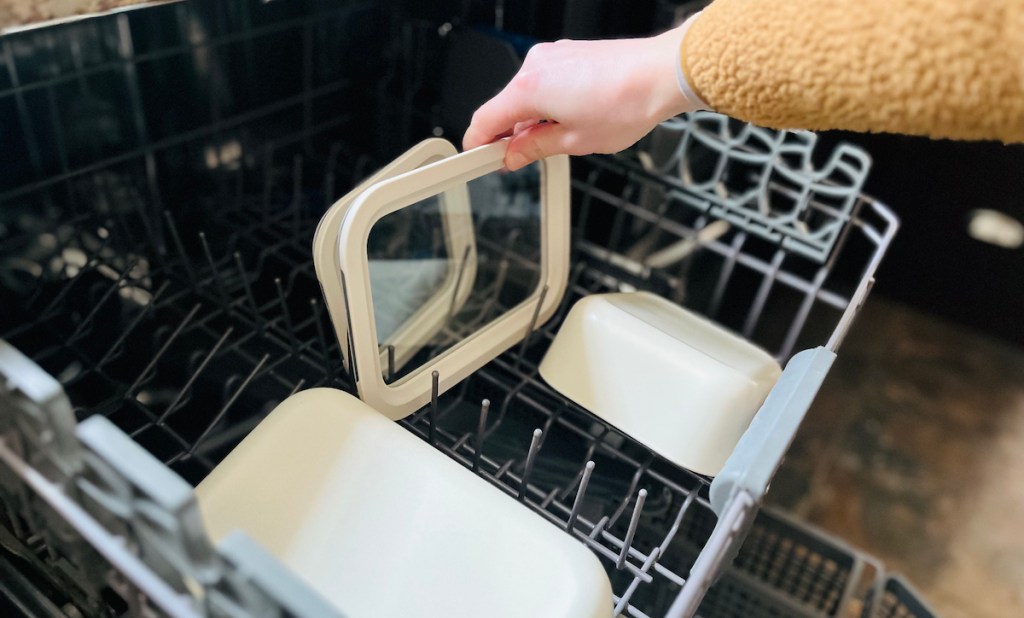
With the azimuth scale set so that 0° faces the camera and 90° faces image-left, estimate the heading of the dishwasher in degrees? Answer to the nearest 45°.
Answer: approximately 315°
